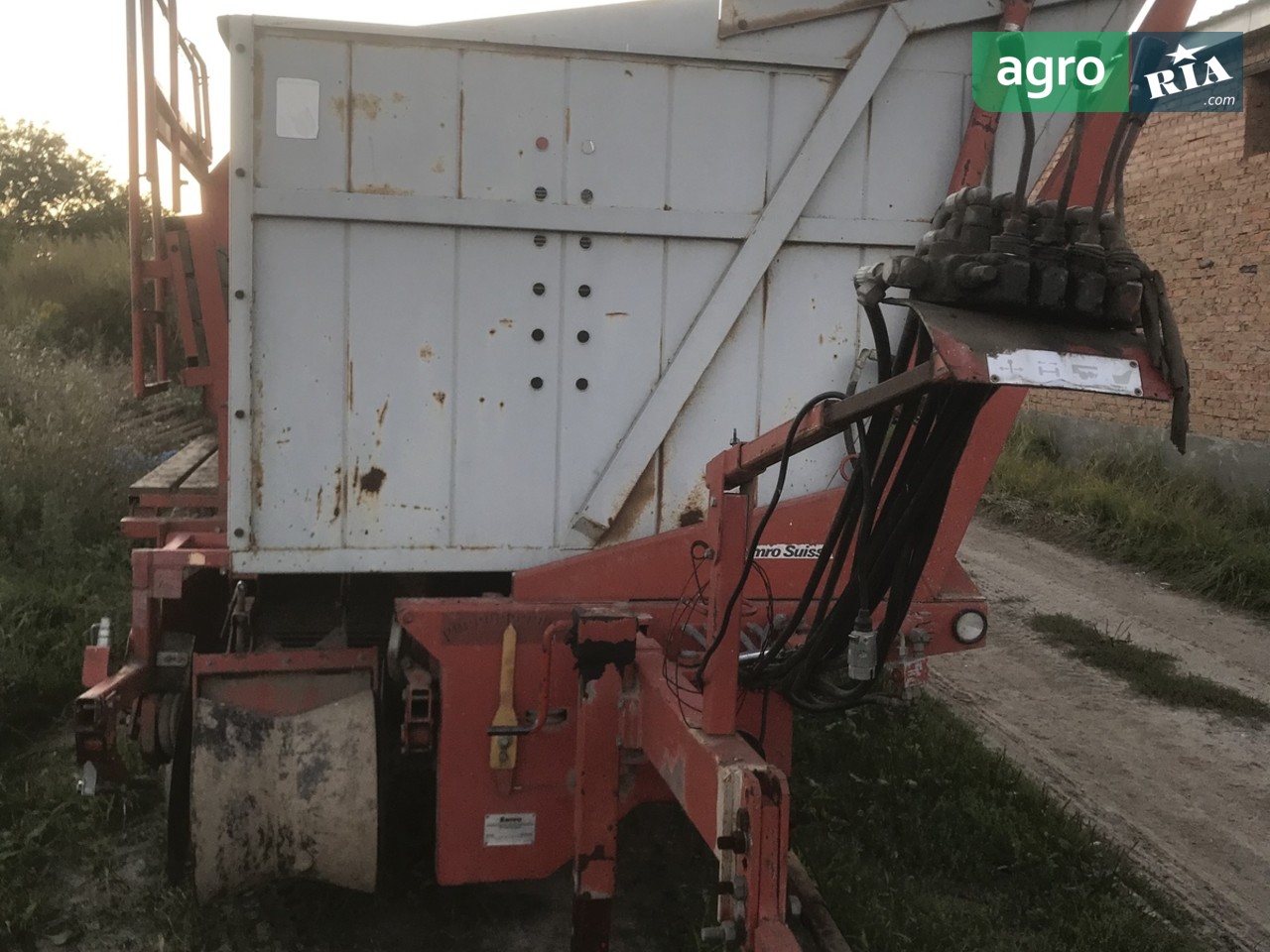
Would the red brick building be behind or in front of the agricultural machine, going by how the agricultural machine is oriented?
behind

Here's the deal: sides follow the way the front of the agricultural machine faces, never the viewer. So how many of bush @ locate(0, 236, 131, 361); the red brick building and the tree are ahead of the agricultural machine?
0

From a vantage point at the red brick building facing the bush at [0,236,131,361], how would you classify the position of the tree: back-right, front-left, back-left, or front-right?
front-right

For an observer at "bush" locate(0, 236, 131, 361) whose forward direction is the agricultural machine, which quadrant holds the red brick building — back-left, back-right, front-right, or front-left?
front-left

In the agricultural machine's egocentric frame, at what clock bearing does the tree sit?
The tree is roughly at 5 o'clock from the agricultural machine.

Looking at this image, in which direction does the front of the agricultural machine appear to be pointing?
toward the camera

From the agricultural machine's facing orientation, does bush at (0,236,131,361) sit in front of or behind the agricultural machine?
behind
